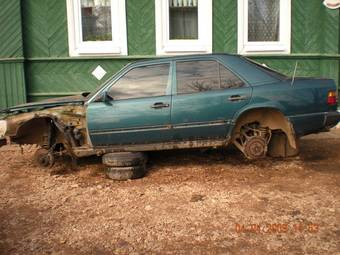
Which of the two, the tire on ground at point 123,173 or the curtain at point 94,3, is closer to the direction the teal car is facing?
the tire on ground

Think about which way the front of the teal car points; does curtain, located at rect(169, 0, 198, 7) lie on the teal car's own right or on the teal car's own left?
on the teal car's own right

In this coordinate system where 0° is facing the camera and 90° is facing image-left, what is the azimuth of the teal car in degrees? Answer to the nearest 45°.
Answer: approximately 90°

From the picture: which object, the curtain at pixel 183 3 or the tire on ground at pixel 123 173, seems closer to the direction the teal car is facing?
the tire on ground

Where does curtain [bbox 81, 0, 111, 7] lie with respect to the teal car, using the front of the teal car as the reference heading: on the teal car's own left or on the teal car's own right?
on the teal car's own right
